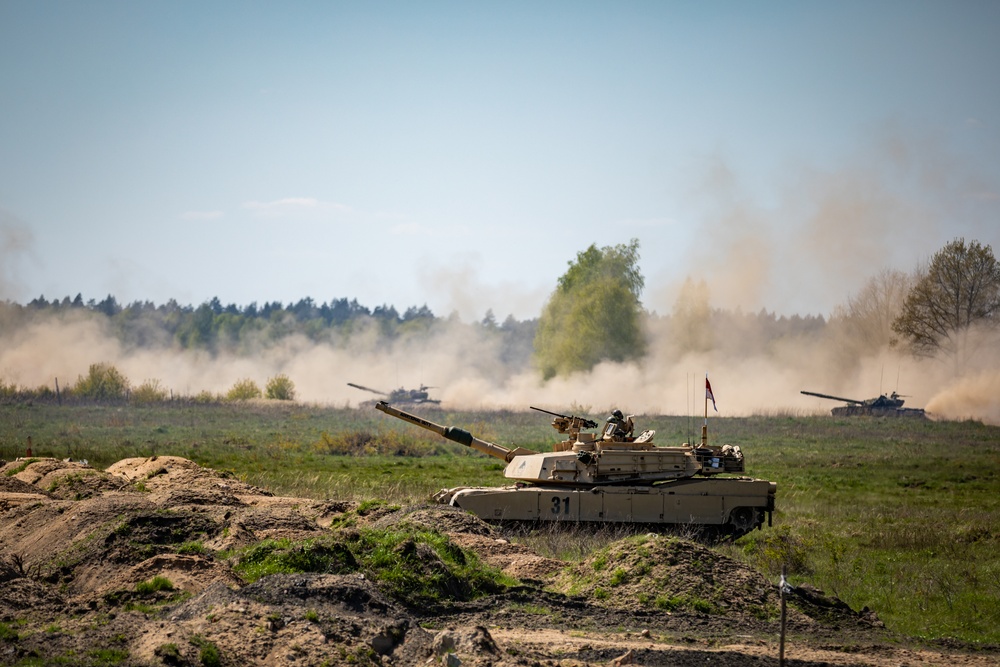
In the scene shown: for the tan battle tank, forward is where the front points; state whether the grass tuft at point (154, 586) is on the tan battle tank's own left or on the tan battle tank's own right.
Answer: on the tan battle tank's own left

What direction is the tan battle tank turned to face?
to the viewer's left
